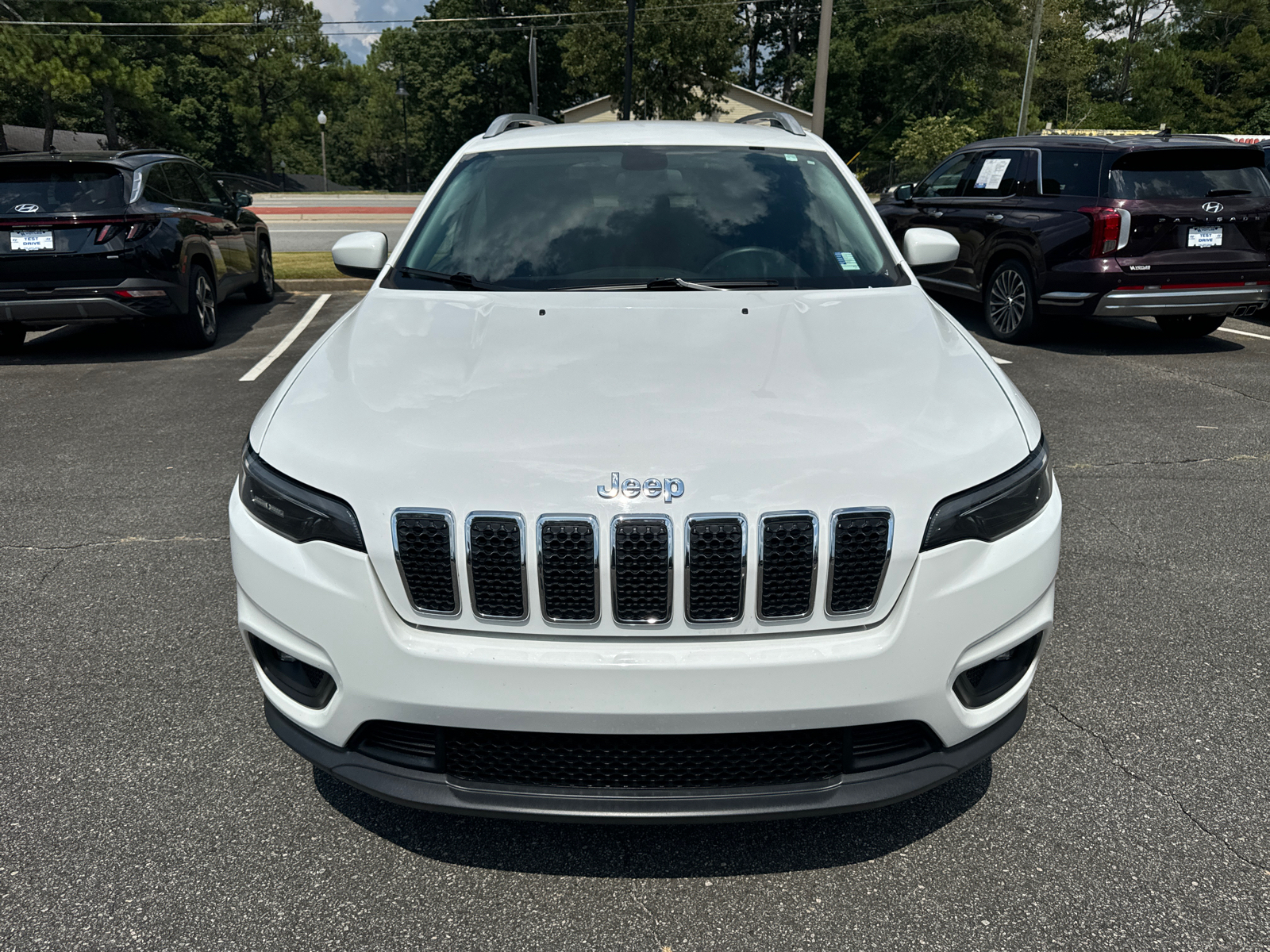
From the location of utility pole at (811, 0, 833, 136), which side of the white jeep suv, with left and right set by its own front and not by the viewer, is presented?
back

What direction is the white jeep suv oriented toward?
toward the camera

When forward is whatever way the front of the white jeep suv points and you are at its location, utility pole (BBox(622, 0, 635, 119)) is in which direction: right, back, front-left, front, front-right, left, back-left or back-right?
back
